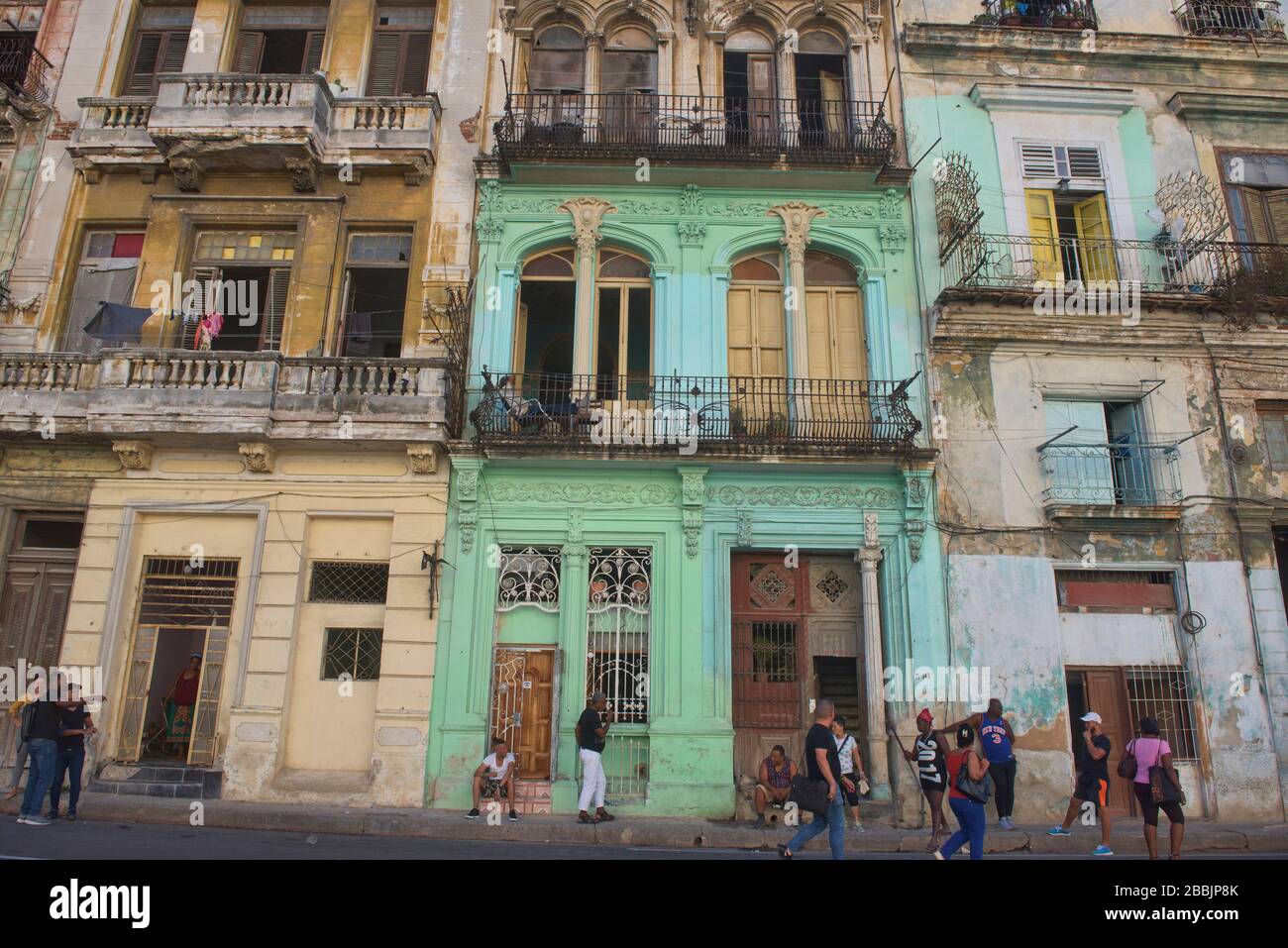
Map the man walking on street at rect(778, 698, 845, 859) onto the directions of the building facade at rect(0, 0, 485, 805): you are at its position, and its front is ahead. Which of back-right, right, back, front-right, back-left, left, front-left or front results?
front-left

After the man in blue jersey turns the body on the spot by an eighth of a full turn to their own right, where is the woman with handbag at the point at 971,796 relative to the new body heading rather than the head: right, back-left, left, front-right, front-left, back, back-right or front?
front-left

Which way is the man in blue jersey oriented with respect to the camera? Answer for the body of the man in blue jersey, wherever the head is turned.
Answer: toward the camera

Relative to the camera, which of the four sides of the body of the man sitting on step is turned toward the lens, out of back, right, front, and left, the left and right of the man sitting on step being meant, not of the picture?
front

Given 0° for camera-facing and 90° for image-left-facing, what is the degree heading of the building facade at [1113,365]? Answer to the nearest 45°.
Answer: approximately 0°

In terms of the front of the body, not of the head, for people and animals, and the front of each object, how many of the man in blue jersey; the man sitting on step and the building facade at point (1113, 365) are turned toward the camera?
3

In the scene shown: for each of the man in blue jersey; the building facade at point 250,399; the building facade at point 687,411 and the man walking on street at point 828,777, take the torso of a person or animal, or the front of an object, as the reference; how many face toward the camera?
3

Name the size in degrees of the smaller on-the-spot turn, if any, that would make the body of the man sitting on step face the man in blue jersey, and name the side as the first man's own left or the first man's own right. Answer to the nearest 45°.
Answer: approximately 90° to the first man's own left

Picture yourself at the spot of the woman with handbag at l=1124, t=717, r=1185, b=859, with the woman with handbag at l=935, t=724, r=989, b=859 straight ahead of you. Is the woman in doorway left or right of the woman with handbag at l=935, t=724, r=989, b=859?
right

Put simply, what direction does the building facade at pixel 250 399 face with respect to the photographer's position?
facing the viewer

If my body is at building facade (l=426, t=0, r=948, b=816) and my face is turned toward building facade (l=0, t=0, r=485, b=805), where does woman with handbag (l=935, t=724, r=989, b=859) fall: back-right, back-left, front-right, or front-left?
back-left

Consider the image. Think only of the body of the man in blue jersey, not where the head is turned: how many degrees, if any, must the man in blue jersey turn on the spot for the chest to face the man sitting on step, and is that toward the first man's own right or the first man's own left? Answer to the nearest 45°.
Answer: approximately 90° to the first man's own right

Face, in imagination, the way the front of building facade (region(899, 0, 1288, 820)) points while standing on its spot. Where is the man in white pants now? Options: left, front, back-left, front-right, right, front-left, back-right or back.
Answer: front-right
